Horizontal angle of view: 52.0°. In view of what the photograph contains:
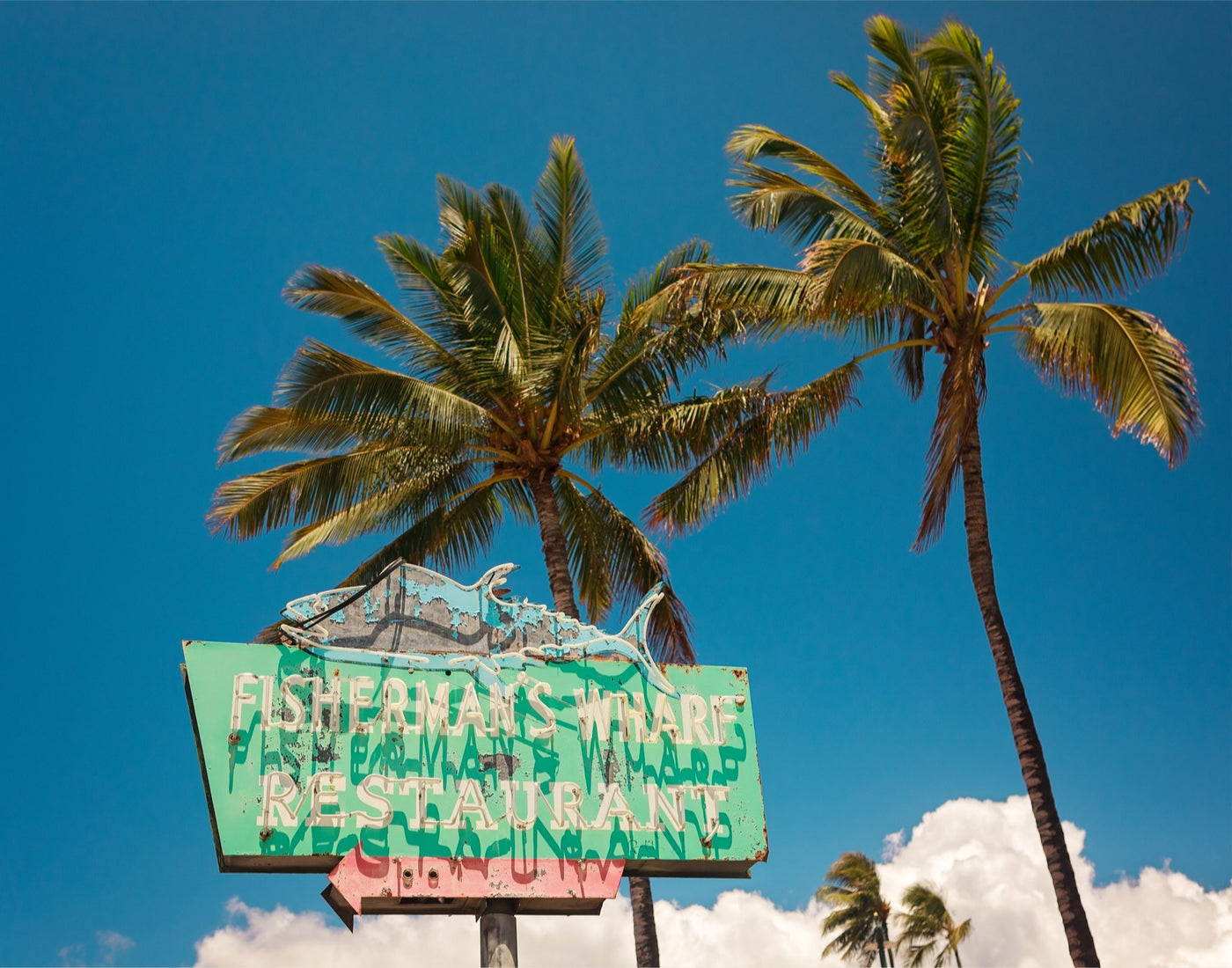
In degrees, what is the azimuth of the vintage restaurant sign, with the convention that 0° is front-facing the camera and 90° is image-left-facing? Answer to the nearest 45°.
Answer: approximately 0°

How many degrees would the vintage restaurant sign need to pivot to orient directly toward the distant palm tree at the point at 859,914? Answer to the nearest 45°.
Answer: approximately 180°
